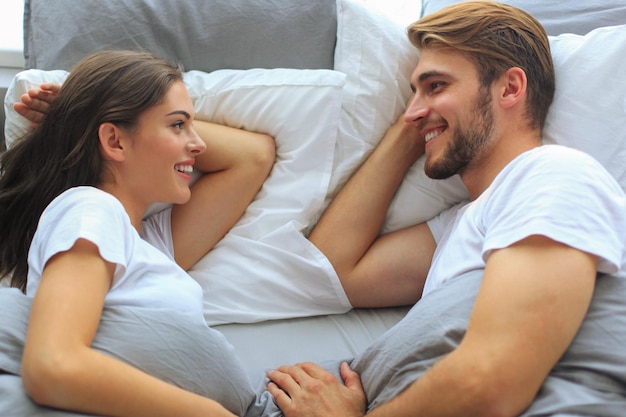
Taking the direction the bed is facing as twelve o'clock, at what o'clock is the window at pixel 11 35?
The window is roughly at 4 o'clock from the bed.

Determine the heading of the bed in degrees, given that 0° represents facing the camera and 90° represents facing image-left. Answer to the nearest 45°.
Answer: approximately 0°
